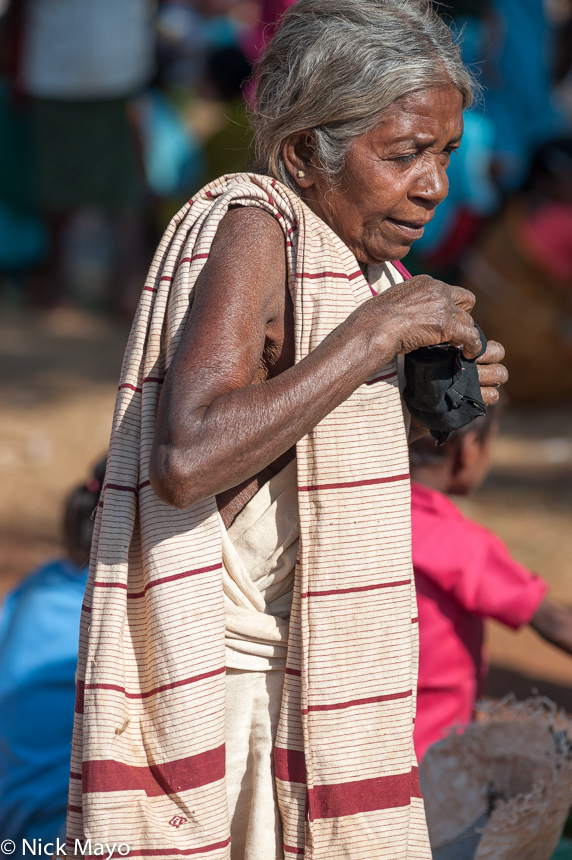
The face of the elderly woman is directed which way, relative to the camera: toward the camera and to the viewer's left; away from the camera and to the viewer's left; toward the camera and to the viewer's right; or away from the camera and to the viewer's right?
toward the camera and to the viewer's right

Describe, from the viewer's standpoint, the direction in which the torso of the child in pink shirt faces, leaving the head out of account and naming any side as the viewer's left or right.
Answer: facing away from the viewer and to the right of the viewer

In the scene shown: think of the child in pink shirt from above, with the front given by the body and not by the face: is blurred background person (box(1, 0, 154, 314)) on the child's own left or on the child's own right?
on the child's own left

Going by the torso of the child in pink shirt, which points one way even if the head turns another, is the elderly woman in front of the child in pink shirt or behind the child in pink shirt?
behind
